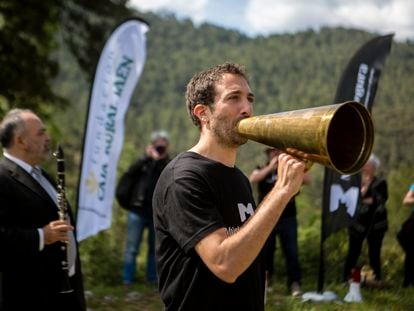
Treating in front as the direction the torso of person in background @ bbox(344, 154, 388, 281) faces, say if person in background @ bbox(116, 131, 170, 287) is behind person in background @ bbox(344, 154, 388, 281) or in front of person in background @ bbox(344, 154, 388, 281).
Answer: in front

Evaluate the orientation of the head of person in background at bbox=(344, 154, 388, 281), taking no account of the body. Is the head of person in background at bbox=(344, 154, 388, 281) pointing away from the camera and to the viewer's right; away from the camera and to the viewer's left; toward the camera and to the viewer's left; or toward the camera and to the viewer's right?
toward the camera and to the viewer's left

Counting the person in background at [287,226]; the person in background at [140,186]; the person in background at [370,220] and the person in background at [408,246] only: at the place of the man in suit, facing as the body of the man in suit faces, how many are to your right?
0

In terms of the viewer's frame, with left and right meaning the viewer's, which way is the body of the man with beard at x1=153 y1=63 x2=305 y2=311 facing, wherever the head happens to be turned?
facing the viewer and to the right of the viewer

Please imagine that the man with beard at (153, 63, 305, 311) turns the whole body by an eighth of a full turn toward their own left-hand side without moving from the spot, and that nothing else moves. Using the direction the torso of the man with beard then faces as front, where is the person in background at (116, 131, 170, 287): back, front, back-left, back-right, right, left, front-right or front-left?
left

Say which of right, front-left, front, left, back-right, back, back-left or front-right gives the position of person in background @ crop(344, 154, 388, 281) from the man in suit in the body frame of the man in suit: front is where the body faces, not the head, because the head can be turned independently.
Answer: front-left

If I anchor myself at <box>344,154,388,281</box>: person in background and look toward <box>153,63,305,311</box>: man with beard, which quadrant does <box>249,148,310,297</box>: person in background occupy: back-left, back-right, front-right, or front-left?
front-right

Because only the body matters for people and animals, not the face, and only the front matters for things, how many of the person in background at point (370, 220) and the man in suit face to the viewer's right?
1

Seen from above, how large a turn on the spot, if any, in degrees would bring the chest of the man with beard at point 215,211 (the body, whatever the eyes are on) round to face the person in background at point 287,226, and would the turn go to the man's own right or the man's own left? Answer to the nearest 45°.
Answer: approximately 135° to the man's own left

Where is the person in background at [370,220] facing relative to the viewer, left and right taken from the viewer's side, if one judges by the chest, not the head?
facing the viewer and to the left of the viewer

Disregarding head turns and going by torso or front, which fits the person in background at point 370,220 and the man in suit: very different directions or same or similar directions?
very different directions

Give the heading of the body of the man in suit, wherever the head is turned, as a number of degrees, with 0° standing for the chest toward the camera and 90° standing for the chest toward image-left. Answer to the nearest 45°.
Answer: approximately 270°

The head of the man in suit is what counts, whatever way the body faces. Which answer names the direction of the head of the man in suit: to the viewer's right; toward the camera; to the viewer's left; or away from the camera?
to the viewer's right

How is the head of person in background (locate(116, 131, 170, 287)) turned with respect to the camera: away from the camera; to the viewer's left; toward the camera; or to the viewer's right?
toward the camera
